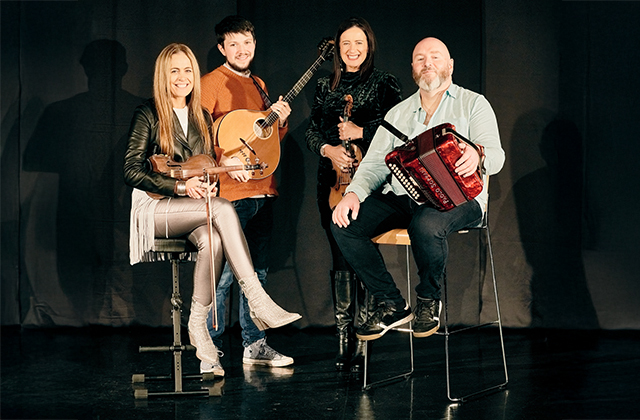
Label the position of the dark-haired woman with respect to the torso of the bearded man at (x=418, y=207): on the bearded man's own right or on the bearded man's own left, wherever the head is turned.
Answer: on the bearded man's own right

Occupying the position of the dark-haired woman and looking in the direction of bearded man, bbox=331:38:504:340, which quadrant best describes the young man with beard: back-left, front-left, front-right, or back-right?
back-right

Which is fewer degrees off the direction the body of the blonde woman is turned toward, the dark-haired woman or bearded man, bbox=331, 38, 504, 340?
the bearded man

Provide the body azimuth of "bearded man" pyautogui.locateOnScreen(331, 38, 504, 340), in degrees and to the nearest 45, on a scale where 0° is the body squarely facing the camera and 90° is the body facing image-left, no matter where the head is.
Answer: approximately 45°

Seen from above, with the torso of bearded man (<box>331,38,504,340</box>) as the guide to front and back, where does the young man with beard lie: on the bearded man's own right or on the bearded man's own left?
on the bearded man's own right

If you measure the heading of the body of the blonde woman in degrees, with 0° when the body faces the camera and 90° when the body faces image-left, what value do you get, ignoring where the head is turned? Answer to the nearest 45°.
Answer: approximately 315°

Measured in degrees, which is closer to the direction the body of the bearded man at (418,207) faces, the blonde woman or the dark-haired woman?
the blonde woman

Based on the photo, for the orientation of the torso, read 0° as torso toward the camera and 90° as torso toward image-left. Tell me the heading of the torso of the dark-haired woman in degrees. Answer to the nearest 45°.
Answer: approximately 0°

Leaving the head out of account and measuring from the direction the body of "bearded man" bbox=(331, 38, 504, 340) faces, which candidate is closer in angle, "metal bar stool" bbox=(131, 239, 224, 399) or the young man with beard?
the metal bar stool

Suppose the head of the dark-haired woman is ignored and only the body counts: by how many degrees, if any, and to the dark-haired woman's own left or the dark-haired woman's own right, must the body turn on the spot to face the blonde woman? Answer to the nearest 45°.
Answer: approximately 45° to the dark-haired woman's own right
